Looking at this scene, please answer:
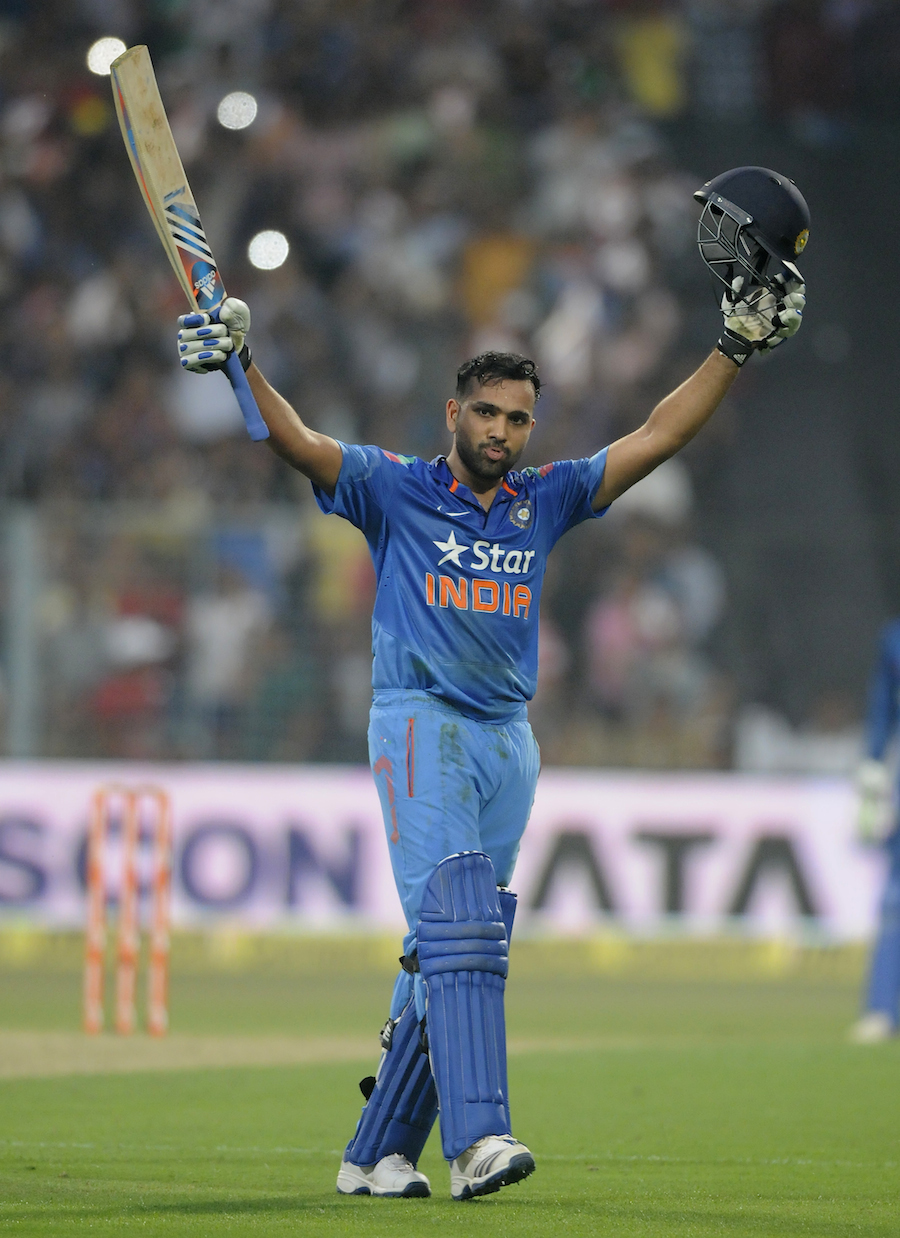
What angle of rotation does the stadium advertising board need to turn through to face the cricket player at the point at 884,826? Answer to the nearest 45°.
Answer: approximately 45° to its left

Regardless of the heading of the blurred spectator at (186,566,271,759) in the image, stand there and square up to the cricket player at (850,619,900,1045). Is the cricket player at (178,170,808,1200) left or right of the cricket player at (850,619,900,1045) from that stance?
right

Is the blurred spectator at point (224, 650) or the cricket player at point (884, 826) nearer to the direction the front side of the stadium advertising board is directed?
the cricket player

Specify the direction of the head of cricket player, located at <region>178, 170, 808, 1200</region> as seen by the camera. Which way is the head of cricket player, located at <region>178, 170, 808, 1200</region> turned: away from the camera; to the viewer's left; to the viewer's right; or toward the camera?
toward the camera

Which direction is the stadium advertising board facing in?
toward the camera

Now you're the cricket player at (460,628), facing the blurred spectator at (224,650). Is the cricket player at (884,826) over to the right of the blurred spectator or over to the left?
right

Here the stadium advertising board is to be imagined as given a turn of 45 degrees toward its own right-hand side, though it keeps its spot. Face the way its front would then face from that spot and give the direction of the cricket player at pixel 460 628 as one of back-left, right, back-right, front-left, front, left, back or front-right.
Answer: front-left
